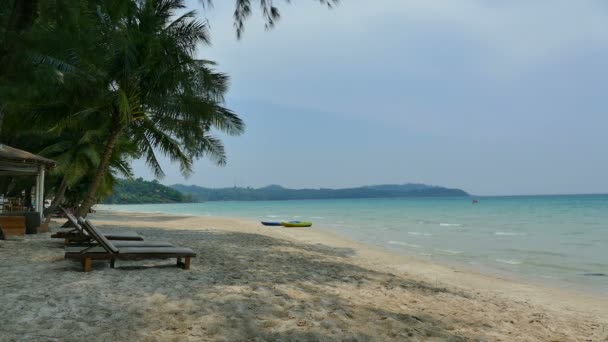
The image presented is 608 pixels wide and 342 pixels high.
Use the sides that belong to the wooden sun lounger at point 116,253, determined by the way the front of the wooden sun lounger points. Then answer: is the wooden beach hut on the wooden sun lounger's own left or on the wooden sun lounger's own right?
on the wooden sun lounger's own left

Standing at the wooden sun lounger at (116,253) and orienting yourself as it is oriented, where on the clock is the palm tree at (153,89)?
The palm tree is roughly at 9 o'clock from the wooden sun lounger.

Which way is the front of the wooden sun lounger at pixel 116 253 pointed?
to the viewer's right
